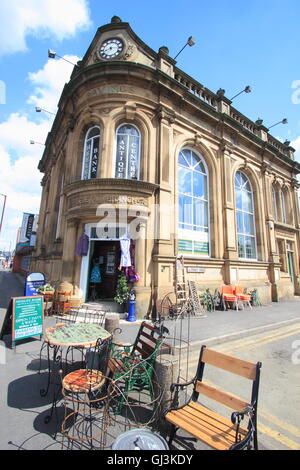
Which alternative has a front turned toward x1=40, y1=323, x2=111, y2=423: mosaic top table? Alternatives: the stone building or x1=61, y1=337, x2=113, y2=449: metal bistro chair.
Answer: the stone building

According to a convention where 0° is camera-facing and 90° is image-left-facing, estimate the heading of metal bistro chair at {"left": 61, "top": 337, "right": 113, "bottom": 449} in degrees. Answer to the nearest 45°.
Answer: approximately 45°

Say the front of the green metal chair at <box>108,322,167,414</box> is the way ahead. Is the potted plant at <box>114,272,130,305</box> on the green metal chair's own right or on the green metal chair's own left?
on the green metal chair's own right

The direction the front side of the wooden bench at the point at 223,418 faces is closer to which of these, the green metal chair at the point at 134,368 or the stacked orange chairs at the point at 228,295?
the green metal chair

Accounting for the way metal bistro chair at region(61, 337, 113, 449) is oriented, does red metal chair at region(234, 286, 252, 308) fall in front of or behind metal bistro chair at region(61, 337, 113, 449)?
behind

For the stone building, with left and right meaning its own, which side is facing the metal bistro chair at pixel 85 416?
front

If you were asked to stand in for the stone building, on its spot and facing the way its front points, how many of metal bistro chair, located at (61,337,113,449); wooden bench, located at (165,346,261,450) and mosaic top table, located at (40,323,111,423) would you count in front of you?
3
